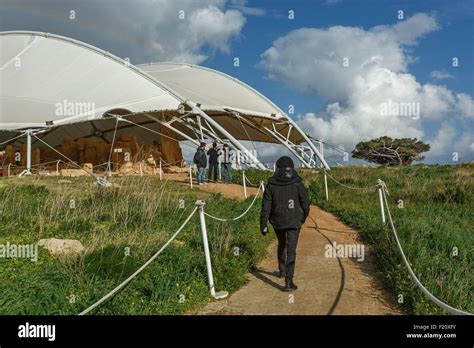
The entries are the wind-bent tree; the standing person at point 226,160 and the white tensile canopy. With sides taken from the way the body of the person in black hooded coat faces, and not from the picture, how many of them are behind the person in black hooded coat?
0

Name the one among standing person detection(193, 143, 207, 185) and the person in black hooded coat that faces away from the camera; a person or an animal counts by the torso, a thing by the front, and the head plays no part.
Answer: the person in black hooded coat

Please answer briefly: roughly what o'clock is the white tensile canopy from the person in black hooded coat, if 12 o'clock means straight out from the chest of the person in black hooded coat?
The white tensile canopy is roughly at 11 o'clock from the person in black hooded coat.

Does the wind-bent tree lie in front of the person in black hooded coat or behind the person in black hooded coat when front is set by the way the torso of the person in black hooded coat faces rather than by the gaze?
in front

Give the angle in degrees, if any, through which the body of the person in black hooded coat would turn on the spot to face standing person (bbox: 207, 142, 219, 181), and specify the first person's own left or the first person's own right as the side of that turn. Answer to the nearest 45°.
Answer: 0° — they already face them

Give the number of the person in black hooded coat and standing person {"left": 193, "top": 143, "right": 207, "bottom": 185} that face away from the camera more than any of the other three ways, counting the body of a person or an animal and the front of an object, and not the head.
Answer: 1

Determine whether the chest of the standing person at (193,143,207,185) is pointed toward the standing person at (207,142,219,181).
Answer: no

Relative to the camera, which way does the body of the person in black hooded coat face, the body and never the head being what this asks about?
away from the camera

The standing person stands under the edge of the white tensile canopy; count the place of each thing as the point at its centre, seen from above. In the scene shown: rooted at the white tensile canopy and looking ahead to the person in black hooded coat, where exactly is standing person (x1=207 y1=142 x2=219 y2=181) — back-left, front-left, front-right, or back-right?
front-left

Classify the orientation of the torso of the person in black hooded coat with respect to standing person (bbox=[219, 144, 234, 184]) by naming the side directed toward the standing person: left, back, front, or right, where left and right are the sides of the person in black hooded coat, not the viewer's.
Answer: front
